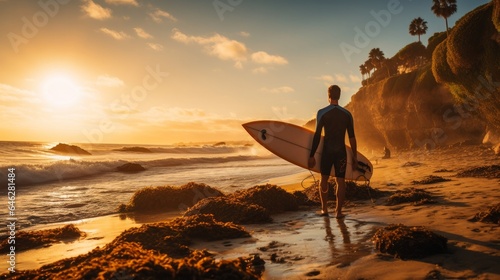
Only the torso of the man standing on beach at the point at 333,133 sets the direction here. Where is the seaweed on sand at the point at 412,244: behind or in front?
behind

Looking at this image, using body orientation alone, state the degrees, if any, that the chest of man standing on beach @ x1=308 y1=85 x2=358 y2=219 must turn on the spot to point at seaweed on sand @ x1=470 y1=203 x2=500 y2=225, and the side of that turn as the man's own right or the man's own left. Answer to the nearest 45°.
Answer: approximately 135° to the man's own right

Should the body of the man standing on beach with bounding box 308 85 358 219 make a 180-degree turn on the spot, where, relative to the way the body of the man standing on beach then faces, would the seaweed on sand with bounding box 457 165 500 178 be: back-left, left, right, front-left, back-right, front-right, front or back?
back-left

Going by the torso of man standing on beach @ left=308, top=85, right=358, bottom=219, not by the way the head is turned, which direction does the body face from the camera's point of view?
away from the camera

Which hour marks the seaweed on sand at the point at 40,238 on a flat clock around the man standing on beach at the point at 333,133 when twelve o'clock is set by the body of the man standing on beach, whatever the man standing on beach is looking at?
The seaweed on sand is roughly at 8 o'clock from the man standing on beach.

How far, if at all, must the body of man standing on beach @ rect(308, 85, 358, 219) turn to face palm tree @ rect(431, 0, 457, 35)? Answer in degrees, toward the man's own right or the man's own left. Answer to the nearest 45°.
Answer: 0° — they already face it

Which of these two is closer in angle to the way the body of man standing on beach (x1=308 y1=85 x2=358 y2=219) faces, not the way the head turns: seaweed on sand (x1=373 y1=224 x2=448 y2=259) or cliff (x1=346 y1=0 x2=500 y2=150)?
the cliff

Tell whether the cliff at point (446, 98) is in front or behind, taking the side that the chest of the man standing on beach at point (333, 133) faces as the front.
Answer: in front

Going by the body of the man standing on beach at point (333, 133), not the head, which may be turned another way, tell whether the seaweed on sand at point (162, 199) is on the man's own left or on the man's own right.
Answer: on the man's own left

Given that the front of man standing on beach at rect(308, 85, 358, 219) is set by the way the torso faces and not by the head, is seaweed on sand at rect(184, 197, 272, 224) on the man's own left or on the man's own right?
on the man's own left
